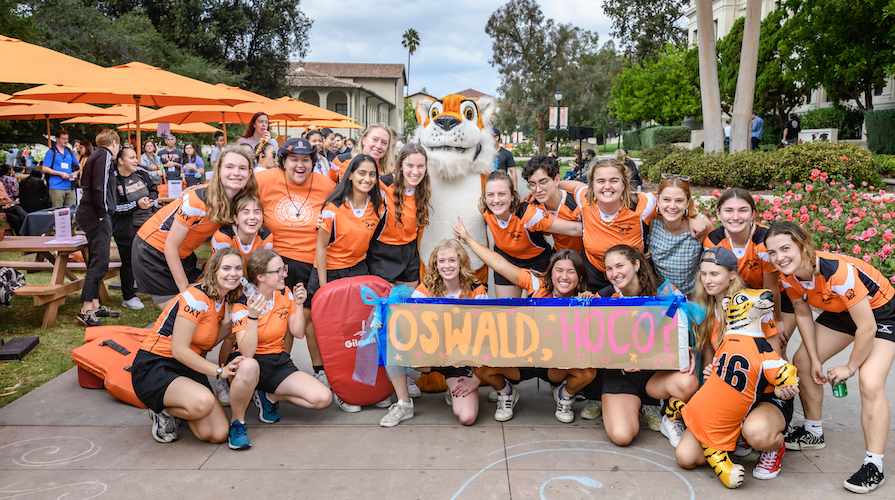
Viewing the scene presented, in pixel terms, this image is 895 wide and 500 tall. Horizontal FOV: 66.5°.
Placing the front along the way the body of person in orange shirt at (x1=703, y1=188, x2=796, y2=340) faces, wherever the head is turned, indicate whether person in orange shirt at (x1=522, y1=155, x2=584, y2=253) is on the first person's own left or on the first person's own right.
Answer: on the first person's own right

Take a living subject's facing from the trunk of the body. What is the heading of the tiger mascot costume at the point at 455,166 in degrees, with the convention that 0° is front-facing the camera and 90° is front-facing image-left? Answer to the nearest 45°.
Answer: approximately 0°

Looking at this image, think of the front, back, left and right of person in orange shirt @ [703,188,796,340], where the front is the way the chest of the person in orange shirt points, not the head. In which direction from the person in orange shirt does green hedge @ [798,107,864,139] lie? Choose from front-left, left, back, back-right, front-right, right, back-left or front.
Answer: back

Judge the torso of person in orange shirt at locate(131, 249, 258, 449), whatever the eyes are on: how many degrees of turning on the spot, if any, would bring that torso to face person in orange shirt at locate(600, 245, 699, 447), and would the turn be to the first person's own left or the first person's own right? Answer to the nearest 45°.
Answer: approximately 45° to the first person's own left

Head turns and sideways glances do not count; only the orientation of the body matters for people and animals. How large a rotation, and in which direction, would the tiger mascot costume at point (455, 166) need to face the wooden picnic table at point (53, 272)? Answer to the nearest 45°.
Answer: approximately 90° to its right

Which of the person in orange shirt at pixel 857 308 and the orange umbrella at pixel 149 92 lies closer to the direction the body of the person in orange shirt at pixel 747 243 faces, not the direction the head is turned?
the person in orange shirt
